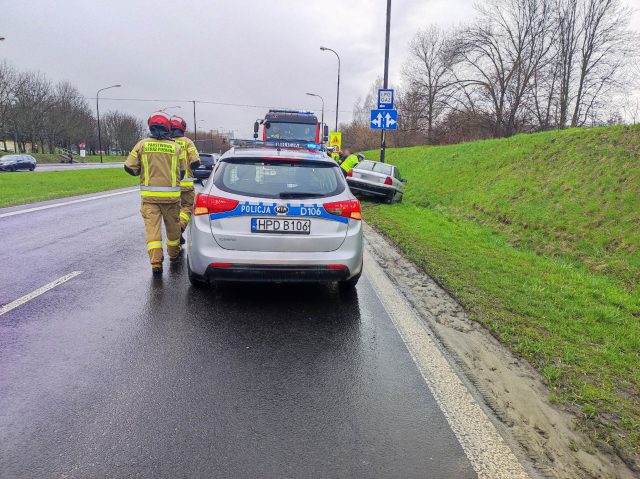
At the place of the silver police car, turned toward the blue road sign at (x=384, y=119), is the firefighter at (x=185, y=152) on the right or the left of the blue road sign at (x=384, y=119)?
left

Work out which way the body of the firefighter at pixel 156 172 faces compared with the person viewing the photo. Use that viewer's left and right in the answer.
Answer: facing away from the viewer

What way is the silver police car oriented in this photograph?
away from the camera

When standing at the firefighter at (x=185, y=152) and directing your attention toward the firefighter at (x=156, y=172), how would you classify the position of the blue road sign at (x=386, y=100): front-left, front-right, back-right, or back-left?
back-left

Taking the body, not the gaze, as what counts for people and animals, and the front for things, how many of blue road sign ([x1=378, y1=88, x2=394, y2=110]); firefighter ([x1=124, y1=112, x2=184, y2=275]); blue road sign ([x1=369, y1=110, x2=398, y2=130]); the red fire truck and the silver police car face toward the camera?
3

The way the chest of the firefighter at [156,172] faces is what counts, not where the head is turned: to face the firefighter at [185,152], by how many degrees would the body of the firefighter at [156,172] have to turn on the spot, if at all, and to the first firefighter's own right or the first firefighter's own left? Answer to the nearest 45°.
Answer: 0° — they already face them

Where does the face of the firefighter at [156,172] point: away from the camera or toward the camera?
away from the camera

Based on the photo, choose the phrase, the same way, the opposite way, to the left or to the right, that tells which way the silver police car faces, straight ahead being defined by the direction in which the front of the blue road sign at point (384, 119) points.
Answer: the opposite way

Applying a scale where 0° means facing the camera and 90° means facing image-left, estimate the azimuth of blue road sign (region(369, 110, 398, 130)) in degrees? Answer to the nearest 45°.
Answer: approximately 0°

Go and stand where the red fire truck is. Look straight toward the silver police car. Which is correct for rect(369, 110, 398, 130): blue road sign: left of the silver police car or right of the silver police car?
left

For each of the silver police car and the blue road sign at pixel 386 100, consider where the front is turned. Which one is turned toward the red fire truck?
the silver police car
